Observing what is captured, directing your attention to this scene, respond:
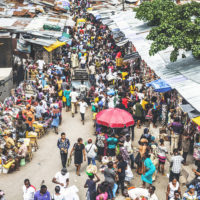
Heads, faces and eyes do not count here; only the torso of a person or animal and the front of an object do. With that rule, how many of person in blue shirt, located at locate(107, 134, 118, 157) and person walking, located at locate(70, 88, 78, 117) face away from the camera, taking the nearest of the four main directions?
2

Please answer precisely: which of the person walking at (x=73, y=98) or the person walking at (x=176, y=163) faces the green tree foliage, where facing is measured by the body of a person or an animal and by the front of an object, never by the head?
the person walking at (x=176, y=163)

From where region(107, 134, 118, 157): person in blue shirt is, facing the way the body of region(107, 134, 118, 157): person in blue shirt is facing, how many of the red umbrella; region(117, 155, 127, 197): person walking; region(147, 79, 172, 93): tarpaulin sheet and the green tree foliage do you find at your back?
1

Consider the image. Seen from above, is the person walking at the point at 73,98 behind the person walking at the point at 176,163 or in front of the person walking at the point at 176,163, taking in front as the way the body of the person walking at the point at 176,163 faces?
in front

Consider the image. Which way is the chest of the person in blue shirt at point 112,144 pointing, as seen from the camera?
away from the camera

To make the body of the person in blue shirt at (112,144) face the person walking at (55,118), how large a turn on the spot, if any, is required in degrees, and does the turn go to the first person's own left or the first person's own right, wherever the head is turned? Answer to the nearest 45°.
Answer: approximately 45° to the first person's own left

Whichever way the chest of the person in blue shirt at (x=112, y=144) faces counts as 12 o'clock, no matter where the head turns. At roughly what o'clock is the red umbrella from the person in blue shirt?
The red umbrella is roughly at 12 o'clock from the person in blue shirt.

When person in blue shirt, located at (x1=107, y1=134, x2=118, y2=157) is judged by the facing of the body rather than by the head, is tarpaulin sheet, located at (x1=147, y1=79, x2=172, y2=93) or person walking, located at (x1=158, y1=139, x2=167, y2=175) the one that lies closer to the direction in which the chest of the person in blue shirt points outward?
the tarpaulin sheet

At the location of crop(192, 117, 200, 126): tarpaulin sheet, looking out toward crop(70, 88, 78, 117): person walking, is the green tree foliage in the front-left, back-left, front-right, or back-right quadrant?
front-right

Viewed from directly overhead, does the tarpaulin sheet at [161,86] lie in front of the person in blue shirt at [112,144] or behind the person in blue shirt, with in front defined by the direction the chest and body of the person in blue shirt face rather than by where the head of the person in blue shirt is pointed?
in front

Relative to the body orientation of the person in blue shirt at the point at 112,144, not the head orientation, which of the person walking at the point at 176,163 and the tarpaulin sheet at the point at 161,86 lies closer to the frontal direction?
the tarpaulin sheet

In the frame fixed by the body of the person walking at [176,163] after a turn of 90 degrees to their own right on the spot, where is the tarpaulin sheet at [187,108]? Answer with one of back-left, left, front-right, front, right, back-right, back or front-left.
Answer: left

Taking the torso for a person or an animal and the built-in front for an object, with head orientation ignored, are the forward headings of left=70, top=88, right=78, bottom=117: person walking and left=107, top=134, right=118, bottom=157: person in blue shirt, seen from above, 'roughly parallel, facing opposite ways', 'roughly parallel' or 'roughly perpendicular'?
roughly parallel

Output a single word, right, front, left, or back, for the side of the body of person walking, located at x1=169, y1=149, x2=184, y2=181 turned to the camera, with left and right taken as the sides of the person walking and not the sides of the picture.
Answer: back
